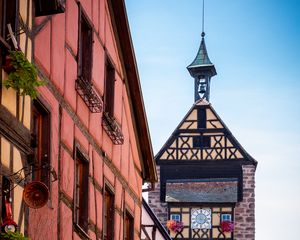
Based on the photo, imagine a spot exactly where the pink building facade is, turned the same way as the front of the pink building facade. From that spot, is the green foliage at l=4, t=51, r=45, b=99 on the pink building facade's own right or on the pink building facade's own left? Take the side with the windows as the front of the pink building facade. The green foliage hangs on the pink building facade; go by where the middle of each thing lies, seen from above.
on the pink building facade's own right
